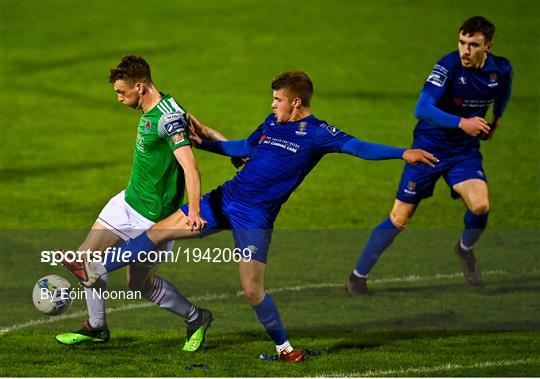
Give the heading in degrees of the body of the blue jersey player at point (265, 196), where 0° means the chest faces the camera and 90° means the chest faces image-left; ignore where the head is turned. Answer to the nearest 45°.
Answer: approximately 45°

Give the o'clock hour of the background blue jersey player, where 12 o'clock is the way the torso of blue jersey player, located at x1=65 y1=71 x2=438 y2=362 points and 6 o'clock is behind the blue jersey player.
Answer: The background blue jersey player is roughly at 6 o'clock from the blue jersey player.

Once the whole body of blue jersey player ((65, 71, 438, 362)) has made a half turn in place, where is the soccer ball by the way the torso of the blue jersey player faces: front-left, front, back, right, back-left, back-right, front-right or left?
back-left
